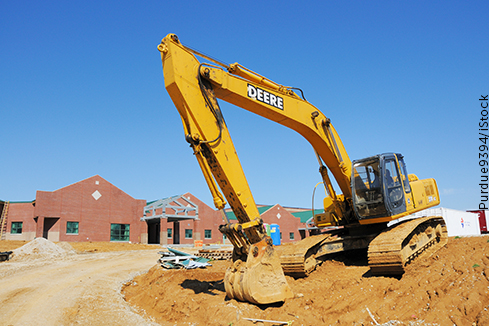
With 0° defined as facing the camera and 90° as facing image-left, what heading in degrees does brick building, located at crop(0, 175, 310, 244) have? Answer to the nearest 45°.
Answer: approximately 0°

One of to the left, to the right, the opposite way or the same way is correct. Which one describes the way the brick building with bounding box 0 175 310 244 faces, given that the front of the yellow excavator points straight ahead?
to the left

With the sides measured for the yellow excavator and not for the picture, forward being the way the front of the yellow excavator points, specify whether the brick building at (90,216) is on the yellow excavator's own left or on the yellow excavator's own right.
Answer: on the yellow excavator's own right

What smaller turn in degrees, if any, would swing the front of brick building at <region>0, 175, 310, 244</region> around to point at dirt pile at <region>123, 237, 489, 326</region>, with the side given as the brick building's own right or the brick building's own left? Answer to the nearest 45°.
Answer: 0° — it already faces it

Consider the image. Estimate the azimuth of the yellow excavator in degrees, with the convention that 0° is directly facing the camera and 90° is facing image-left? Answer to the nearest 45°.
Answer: approximately 45°

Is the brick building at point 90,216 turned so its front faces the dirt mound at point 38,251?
yes
